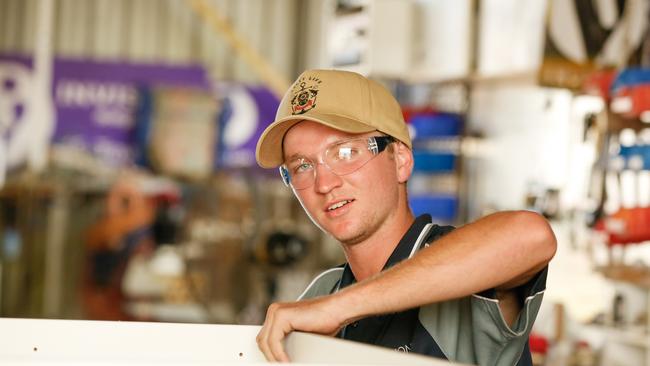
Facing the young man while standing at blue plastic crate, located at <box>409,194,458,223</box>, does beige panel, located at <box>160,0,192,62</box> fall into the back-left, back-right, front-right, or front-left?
back-right

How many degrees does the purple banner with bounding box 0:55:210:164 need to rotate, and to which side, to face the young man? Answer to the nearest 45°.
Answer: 0° — it already faces them

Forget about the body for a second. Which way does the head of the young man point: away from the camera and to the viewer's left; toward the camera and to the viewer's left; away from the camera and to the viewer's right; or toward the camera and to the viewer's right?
toward the camera and to the viewer's left

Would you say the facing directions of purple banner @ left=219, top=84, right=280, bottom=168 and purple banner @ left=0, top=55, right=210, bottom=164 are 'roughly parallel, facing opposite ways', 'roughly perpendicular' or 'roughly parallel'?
roughly parallel

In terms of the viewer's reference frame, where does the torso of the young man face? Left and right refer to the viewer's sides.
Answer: facing the viewer and to the left of the viewer

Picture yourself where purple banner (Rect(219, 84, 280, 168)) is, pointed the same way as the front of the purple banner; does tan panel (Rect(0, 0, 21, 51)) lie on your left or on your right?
on your right

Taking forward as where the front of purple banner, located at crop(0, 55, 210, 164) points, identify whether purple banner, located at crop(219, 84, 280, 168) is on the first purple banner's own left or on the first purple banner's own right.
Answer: on the first purple banner's own left

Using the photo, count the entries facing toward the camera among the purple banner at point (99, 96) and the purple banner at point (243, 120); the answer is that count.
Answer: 2

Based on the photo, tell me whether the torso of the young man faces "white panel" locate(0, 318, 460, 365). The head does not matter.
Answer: yes

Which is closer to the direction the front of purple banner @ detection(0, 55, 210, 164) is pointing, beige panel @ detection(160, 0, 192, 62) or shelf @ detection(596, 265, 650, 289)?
the shelf

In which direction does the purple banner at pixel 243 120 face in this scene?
toward the camera

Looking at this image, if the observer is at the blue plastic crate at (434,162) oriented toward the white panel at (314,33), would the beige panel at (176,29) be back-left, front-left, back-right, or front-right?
front-left

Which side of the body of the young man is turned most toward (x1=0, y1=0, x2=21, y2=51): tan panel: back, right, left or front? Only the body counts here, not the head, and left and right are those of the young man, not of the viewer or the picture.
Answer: right

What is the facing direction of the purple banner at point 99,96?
toward the camera

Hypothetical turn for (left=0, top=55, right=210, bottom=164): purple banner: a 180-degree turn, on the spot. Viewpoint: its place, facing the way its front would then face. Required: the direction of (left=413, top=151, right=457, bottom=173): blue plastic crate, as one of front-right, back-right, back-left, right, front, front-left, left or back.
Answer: back-right
